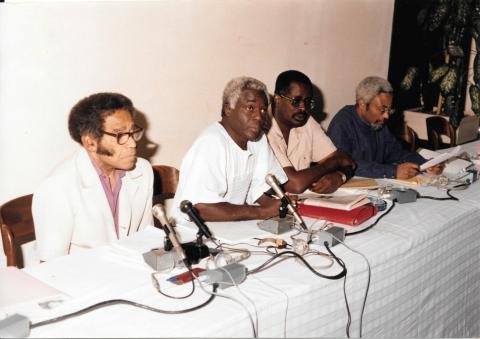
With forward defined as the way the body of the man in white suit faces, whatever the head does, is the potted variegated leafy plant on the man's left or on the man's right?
on the man's left

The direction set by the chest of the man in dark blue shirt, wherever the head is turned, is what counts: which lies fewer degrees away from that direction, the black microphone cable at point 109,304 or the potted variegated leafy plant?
the black microphone cable

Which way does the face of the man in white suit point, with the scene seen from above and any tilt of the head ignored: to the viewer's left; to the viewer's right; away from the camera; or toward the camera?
to the viewer's right

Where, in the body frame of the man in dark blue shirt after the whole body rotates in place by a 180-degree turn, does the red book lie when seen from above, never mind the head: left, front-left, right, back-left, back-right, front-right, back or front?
back-left

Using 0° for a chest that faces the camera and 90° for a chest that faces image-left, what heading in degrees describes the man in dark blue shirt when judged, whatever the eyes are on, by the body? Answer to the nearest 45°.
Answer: approximately 315°

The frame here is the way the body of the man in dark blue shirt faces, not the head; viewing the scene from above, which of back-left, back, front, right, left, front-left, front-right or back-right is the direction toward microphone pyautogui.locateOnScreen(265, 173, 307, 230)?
front-right

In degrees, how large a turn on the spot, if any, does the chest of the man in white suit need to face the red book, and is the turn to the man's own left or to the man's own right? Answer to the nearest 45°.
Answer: approximately 45° to the man's own left

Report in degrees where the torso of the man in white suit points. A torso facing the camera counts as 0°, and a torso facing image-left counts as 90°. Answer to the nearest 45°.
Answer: approximately 315°

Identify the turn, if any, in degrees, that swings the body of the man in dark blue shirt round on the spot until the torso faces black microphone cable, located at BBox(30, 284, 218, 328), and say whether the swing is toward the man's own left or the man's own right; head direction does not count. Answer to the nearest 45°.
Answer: approximately 45° to the man's own right

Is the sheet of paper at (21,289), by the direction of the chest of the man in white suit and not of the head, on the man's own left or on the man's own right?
on the man's own right

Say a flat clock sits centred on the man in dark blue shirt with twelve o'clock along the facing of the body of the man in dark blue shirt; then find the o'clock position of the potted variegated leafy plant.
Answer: The potted variegated leafy plant is roughly at 8 o'clock from the man in dark blue shirt.
